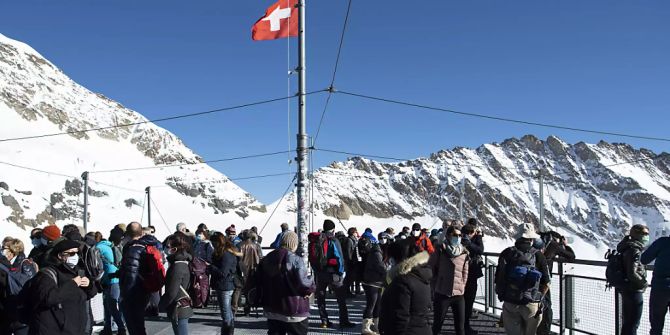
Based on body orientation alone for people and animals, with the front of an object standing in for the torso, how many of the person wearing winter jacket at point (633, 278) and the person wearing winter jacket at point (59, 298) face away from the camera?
0

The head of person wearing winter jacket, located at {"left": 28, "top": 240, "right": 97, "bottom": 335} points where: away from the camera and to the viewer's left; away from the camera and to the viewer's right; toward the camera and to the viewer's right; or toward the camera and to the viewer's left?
toward the camera and to the viewer's right

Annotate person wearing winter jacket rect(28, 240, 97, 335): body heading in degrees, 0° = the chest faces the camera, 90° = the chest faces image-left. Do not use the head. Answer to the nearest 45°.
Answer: approximately 315°

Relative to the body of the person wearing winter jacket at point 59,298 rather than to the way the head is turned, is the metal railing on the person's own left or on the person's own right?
on the person's own left

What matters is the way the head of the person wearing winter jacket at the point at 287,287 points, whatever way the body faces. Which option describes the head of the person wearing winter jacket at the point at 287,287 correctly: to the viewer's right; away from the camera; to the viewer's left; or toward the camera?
away from the camera

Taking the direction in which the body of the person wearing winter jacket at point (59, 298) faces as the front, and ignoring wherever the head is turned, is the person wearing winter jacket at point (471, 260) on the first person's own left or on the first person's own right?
on the first person's own left
